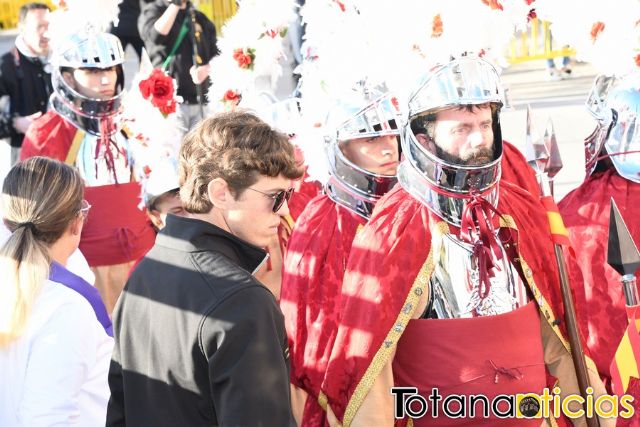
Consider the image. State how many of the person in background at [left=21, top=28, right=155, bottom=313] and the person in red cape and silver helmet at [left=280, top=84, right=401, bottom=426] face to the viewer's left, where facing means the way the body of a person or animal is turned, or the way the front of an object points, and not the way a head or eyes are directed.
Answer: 0

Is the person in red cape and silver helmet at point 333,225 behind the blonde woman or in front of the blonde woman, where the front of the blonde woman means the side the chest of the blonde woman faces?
in front

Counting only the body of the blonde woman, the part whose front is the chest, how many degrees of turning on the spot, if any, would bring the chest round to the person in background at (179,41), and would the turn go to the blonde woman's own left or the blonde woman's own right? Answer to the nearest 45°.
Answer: approximately 45° to the blonde woman's own left

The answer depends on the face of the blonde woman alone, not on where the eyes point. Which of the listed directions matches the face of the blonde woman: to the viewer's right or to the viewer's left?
to the viewer's right

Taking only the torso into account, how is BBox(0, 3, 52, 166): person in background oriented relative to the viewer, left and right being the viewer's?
facing the viewer and to the right of the viewer

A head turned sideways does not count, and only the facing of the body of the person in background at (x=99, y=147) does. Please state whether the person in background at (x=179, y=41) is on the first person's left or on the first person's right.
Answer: on the first person's left

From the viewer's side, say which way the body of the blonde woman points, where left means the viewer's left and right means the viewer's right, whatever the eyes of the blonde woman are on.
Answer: facing away from the viewer and to the right of the viewer

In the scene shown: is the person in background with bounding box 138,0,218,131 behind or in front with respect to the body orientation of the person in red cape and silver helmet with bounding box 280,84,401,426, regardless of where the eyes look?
behind

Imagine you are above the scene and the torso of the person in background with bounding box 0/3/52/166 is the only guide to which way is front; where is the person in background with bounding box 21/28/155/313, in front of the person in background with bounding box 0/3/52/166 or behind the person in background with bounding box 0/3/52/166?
in front

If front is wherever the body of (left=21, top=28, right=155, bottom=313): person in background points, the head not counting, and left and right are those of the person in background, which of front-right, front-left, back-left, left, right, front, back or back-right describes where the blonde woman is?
front-right
